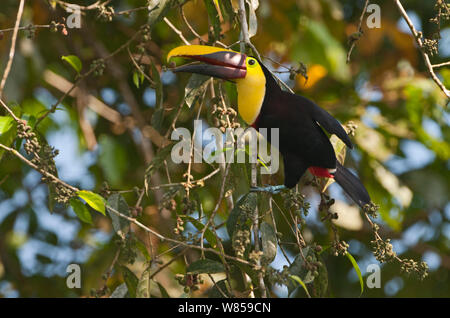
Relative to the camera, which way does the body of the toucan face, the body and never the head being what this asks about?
to the viewer's left

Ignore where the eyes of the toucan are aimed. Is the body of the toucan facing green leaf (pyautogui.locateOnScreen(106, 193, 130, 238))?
yes
